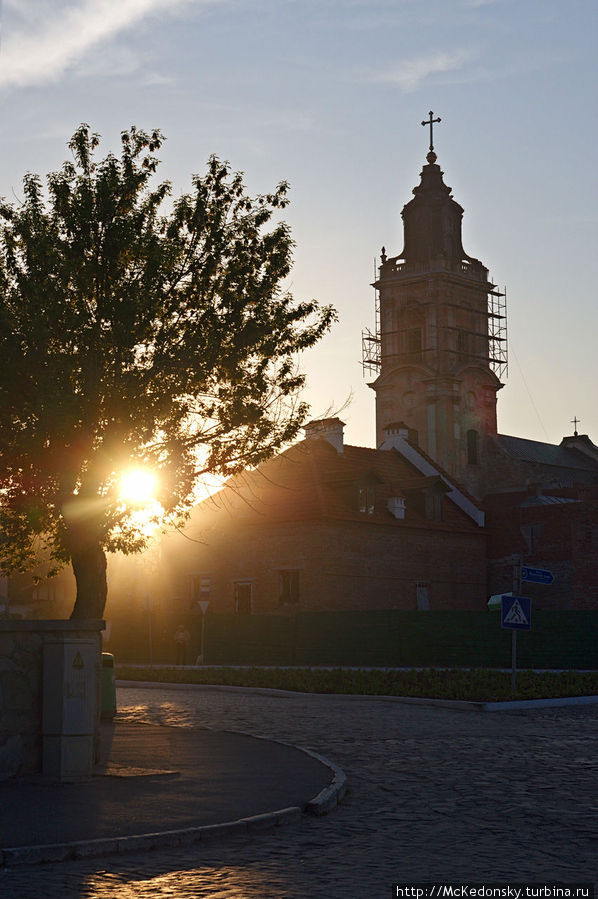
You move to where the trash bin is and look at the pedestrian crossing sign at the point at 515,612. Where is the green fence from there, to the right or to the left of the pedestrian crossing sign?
left

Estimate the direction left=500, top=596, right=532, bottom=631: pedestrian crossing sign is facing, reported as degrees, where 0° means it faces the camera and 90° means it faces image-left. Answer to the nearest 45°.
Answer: approximately 0°

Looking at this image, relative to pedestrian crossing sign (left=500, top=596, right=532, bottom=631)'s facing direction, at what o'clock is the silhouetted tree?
The silhouetted tree is roughly at 2 o'clock from the pedestrian crossing sign.

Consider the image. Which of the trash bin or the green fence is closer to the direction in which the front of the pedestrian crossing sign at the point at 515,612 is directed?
the trash bin

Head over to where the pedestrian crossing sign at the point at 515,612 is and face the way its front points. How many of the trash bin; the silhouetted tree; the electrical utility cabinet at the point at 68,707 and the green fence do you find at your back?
1

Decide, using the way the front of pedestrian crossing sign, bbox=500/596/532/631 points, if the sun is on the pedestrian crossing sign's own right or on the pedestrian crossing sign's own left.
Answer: on the pedestrian crossing sign's own right

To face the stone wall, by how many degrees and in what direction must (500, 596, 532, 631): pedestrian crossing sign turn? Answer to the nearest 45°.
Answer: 0° — it already faces it

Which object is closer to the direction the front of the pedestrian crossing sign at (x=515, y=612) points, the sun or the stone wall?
the stone wall

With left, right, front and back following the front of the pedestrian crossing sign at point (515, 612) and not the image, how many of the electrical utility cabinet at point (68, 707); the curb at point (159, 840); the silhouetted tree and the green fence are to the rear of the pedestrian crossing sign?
1

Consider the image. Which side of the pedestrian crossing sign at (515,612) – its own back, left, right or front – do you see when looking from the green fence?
back

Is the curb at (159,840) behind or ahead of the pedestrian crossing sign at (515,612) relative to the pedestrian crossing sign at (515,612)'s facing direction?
ahead
